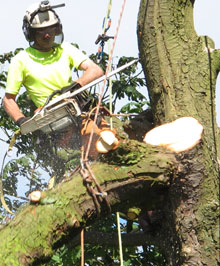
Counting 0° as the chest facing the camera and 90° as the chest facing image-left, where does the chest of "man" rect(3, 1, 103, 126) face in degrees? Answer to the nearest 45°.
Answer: approximately 0°

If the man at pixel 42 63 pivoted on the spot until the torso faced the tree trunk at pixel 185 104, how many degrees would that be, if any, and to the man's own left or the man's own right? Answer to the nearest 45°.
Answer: approximately 45° to the man's own left
